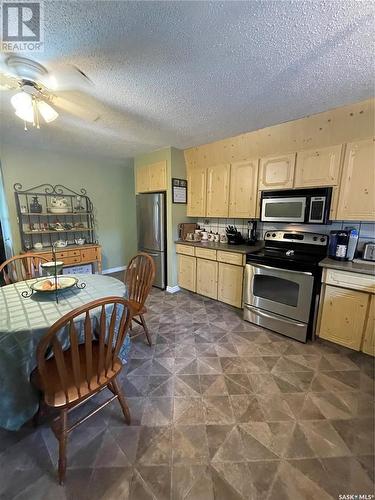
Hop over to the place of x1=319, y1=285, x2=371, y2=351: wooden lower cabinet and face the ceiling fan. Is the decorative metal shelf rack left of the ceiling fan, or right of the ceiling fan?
right

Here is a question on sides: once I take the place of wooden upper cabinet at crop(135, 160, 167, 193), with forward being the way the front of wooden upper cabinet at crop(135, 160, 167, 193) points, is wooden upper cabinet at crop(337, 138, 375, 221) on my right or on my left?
on my left

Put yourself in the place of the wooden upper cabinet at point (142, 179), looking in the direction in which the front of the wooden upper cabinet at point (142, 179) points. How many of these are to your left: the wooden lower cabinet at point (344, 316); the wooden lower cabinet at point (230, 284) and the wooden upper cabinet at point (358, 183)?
3

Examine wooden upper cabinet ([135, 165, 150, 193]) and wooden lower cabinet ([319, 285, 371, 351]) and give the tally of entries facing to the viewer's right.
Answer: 0

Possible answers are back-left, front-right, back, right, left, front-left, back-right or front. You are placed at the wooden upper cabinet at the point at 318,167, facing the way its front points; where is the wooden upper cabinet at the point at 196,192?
front-right

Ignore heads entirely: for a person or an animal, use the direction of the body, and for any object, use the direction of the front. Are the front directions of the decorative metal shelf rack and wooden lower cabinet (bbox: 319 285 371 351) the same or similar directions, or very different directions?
very different directions

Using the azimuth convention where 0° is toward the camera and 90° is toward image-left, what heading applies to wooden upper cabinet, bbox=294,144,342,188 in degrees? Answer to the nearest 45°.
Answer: approximately 45°

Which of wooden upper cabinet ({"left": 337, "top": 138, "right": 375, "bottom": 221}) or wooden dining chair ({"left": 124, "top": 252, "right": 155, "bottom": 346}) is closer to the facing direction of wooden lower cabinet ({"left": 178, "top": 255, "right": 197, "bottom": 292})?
the wooden dining chair

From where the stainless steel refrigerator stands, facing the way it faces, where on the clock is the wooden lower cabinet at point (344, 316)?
The wooden lower cabinet is roughly at 9 o'clock from the stainless steel refrigerator.
